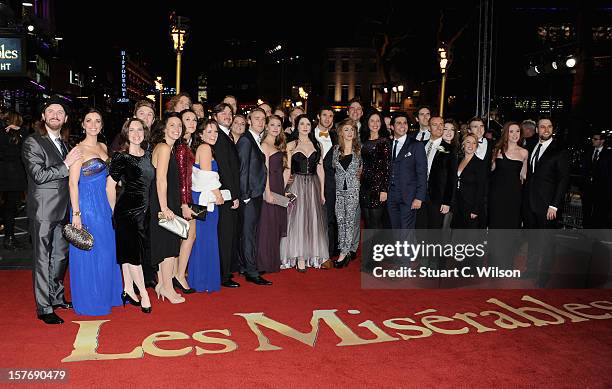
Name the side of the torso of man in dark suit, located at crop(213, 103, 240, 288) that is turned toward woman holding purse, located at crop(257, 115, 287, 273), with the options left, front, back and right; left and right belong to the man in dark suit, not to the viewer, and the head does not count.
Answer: left

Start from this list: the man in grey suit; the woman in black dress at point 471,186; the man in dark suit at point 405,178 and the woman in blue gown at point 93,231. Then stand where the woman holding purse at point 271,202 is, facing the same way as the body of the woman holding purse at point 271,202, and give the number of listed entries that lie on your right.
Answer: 2

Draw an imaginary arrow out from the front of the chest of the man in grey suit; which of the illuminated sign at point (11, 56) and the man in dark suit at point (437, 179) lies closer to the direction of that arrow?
the man in dark suit

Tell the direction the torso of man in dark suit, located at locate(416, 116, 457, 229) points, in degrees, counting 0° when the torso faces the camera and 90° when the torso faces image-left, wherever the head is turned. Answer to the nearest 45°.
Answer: approximately 45°

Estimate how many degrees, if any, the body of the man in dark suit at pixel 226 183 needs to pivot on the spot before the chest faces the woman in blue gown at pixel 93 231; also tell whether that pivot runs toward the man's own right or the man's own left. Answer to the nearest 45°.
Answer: approximately 90° to the man's own right

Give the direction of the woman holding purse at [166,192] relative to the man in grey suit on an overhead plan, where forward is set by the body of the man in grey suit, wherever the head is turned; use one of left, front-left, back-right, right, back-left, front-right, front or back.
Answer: front-left

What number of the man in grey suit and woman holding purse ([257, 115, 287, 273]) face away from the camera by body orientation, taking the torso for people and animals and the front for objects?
0

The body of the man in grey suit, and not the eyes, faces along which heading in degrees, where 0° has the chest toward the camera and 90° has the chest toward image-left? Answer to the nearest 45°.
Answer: approximately 315°

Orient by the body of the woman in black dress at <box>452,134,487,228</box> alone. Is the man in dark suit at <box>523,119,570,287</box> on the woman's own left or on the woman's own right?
on the woman's own left
